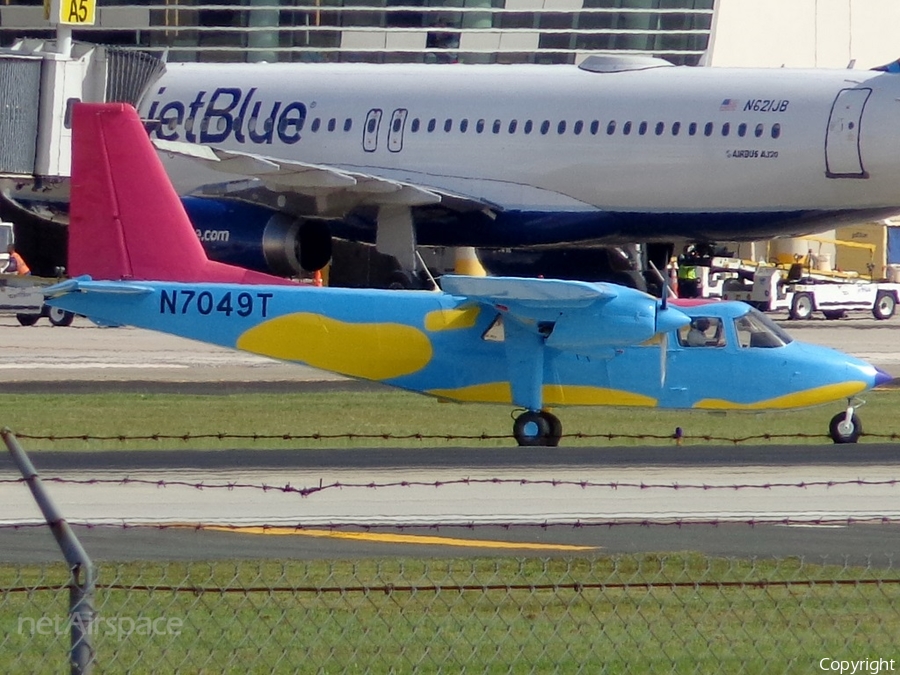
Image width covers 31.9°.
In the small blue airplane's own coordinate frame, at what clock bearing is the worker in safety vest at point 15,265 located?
The worker in safety vest is roughly at 8 o'clock from the small blue airplane.

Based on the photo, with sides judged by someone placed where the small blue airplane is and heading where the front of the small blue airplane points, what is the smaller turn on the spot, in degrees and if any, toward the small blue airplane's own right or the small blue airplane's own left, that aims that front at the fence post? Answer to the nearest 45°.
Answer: approximately 90° to the small blue airplane's own right

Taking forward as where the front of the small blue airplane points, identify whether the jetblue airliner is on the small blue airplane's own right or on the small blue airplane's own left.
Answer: on the small blue airplane's own left

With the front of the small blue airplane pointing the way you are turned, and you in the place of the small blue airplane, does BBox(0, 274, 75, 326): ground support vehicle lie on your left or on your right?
on your left

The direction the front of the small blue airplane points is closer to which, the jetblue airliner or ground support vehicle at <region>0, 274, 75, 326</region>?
the jetblue airliner

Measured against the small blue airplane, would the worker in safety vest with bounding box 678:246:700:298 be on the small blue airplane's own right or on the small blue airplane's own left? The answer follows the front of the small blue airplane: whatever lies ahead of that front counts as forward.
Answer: on the small blue airplane's own left

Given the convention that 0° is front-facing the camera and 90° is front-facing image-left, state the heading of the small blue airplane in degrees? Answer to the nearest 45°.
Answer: approximately 270°
